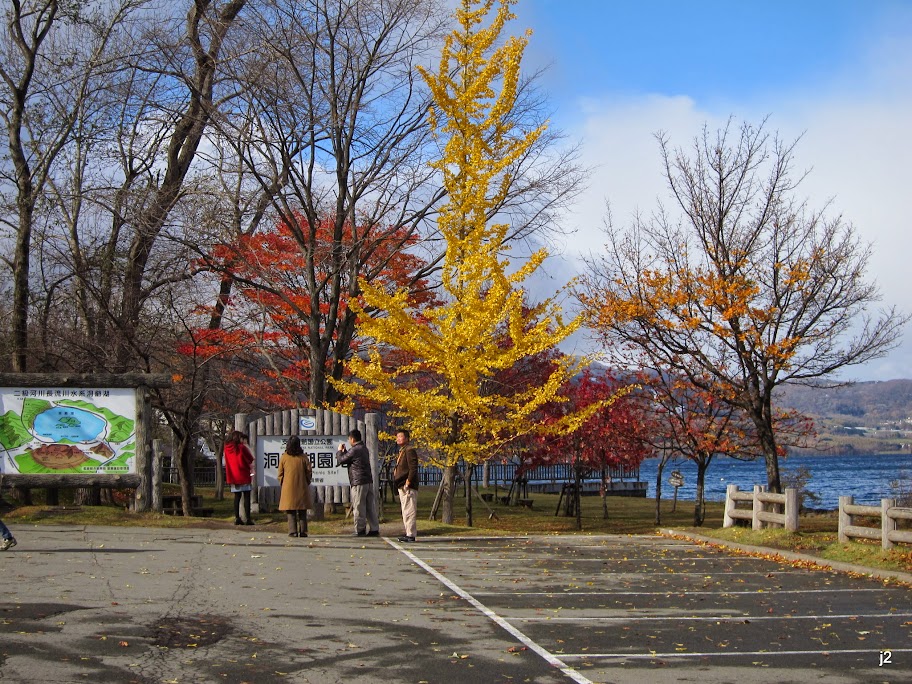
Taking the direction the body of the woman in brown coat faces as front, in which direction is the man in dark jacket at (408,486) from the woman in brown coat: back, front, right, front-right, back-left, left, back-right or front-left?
right

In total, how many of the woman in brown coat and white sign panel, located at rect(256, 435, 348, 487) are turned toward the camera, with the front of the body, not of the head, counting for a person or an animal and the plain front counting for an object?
1

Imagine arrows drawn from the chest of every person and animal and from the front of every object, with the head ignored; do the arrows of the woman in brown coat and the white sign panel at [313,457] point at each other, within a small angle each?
yes

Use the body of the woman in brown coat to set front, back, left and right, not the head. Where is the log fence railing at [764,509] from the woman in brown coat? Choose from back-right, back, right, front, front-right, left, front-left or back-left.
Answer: right

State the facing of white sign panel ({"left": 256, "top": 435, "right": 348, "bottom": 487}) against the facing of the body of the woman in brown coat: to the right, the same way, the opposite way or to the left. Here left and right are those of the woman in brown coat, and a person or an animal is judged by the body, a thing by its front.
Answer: the opposite way

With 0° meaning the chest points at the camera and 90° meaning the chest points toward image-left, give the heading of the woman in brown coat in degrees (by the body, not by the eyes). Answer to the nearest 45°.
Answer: approximately 180°

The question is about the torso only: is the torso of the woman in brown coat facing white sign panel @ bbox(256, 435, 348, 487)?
yes

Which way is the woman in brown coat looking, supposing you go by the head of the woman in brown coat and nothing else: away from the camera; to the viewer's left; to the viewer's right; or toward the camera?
away from the camera

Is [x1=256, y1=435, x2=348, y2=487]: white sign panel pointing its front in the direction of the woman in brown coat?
yes
